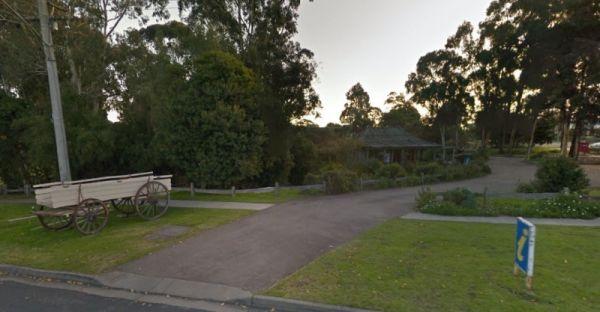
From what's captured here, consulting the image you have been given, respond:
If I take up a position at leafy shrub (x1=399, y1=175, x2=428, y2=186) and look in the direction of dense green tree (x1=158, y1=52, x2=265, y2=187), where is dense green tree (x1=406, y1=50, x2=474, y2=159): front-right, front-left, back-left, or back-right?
back-right

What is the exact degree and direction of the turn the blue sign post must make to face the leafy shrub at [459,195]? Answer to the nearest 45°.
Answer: approximately 135° to its right

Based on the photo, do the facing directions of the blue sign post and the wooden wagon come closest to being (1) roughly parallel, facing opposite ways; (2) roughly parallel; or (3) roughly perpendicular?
roughly perpendicular

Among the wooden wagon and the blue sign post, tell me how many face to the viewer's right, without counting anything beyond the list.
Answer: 0

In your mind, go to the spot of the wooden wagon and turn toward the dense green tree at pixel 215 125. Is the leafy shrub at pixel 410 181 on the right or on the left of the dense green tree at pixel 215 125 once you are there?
right

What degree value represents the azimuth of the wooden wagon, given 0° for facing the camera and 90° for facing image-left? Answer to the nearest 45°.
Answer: approximately 45°

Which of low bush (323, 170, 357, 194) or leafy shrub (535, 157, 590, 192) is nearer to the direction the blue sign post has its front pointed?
the low bush

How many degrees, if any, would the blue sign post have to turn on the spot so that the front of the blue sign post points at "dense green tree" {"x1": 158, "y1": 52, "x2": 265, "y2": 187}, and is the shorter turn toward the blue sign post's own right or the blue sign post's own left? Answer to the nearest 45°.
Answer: approximately 45° to the blue sign post's own right

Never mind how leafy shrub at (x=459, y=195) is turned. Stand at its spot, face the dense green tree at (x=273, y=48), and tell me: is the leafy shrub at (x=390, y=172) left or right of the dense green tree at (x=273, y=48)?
right

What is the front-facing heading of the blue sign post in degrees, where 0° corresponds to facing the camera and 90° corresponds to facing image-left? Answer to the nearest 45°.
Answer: approximately 45°
